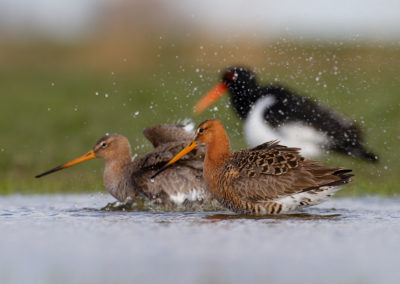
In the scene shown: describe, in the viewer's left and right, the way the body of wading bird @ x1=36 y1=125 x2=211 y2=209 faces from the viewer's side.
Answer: facing to the left of the viewer

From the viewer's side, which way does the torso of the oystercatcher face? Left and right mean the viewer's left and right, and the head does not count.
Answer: facing to the left of the viewer

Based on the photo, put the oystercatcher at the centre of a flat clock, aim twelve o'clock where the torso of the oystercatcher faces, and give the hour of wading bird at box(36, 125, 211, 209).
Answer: The wading bird is roughly at 11 o'clock from the oystercatcher.

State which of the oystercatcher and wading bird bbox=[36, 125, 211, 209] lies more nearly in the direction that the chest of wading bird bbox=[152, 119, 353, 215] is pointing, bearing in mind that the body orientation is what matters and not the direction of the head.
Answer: the wading bird

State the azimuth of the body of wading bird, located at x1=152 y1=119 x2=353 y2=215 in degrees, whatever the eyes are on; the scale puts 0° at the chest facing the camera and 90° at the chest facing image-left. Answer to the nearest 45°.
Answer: approximately 90°

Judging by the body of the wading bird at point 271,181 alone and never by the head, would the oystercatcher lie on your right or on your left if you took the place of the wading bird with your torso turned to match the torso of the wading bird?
on your right

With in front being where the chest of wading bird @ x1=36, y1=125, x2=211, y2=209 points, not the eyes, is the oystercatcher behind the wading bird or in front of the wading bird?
behind
